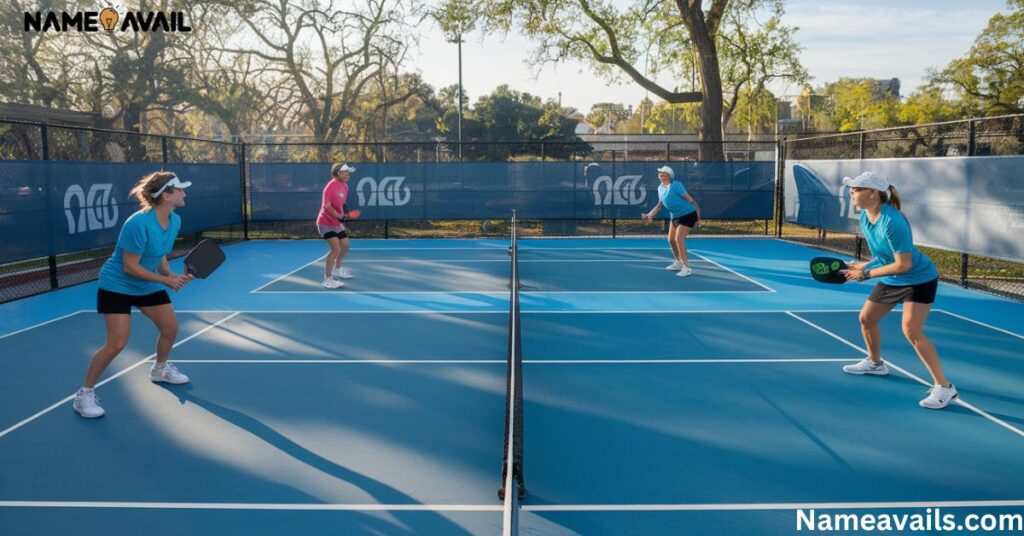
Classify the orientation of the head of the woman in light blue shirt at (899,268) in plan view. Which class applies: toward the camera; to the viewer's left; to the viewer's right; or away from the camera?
to the viewer's left

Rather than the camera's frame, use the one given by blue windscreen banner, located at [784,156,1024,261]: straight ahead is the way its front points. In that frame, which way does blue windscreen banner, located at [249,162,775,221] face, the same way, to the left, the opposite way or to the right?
to the left

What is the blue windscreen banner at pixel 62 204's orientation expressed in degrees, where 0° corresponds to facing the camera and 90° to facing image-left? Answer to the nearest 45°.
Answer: approximately 315°

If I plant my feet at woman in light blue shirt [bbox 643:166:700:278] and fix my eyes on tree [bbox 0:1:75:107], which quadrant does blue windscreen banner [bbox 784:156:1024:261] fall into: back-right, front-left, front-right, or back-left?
back-right

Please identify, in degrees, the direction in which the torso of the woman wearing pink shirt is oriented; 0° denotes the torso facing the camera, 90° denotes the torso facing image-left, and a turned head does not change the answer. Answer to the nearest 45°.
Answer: approximately 315°

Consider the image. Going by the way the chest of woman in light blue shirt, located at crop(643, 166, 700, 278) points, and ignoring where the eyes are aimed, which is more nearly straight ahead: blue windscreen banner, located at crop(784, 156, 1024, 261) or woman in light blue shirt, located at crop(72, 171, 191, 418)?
the woman in light blue shirt

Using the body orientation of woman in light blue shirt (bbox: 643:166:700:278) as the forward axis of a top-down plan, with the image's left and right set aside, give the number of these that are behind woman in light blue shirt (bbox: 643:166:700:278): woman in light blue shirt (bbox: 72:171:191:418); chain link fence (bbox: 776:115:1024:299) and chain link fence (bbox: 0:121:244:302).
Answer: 1

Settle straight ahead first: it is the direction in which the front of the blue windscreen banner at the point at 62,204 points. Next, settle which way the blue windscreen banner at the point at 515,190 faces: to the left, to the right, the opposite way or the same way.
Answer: to the right

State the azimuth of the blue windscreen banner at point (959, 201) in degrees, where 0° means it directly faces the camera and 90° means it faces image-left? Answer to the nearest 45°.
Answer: approximately 45°

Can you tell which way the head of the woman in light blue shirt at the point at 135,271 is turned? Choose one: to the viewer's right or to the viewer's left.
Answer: to the viewer's right

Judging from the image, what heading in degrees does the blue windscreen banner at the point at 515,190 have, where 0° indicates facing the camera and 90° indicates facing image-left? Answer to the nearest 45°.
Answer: approximately 0°

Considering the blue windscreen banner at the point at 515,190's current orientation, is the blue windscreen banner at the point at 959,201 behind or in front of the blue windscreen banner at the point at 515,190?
in front
